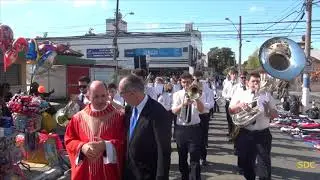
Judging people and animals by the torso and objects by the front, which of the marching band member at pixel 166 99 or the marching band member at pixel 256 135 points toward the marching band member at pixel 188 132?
the marching band member at pixel 166 99

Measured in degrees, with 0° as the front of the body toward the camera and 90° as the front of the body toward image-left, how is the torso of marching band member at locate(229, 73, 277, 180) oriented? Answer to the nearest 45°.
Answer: approximately 0°

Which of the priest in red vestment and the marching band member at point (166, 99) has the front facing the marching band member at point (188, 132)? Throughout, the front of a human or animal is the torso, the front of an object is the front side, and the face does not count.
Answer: the marching band member at point (166, 99)

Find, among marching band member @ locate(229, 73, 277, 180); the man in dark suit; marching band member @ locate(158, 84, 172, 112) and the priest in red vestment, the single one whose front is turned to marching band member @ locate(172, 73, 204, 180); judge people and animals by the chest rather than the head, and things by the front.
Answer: marching band member @ locate(158, 84, 172, 112)

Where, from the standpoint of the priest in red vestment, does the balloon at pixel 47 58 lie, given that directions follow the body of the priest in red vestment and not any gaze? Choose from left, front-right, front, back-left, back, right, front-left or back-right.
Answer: back

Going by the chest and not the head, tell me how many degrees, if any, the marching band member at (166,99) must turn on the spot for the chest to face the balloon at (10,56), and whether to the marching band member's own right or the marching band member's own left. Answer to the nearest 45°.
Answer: approximately 45° to the marching band member's own right

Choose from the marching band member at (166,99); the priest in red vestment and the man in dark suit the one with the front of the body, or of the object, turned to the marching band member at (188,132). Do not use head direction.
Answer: the marching band member at (166,99)

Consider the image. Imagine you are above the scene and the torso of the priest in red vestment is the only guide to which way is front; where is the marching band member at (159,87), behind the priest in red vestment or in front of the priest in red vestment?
behind

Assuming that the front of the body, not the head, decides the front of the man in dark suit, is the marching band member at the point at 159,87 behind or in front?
behind

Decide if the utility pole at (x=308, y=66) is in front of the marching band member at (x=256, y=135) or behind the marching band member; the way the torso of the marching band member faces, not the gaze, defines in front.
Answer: behind
